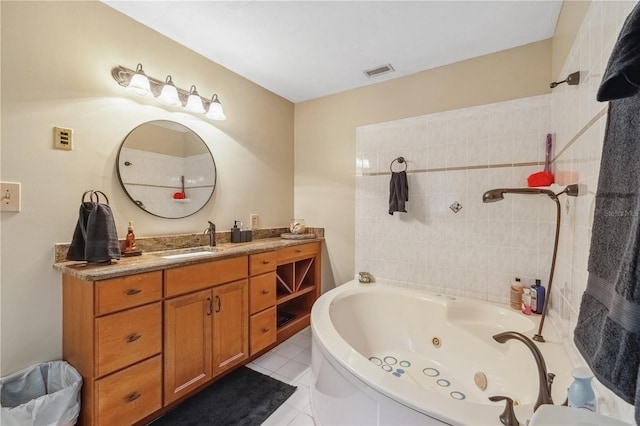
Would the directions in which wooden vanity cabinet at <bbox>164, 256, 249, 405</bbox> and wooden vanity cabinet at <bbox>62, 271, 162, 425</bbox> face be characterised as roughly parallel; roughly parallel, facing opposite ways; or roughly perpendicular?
roughly parallel

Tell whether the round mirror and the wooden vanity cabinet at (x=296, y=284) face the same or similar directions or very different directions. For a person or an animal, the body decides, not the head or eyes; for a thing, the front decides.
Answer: same or similar directions

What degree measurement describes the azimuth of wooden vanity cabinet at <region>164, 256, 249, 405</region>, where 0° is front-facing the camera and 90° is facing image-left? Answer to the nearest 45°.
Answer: approximately 315°

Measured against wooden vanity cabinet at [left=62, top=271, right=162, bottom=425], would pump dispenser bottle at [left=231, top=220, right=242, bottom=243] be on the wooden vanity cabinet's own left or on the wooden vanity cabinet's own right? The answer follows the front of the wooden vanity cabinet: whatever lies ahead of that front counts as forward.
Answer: on the wooden vanity cabinet's own left

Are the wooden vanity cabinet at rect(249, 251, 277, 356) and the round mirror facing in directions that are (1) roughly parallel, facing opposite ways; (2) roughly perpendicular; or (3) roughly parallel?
roughly parallel

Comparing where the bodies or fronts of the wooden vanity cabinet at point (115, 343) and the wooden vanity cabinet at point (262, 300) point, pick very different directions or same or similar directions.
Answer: same or similar directions

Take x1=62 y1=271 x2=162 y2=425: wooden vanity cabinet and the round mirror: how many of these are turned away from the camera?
0

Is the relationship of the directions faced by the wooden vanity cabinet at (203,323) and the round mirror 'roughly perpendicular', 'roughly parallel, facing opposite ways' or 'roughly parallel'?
roughly parallel

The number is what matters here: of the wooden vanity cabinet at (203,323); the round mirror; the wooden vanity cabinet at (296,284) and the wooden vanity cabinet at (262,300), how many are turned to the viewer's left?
0

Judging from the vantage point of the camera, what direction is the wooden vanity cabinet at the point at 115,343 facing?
facing the viewer and to the right of the viewer

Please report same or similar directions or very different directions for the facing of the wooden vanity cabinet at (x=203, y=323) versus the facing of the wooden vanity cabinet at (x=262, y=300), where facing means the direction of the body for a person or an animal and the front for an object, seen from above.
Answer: same or similar directions

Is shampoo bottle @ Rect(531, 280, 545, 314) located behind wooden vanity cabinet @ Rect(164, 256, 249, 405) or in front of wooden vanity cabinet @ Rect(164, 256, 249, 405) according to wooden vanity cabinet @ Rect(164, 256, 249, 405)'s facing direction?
in front

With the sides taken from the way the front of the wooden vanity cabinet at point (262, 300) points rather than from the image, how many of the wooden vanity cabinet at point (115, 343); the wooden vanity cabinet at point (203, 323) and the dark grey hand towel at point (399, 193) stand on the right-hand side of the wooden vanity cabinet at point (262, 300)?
2
